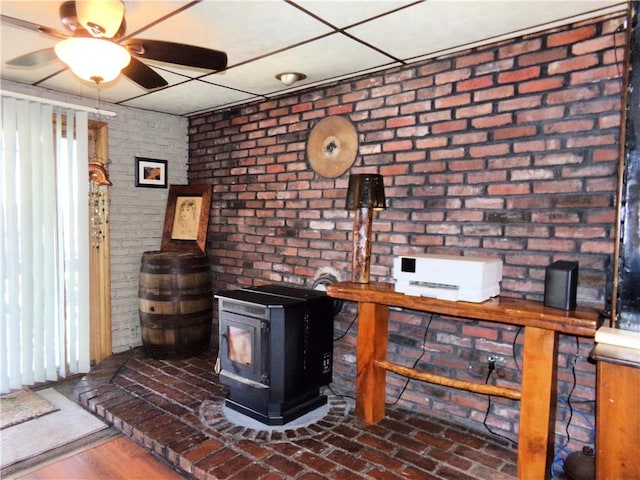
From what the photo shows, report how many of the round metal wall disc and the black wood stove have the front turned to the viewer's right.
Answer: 0

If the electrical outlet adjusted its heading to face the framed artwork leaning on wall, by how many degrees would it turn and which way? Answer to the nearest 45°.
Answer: approximately 45° to its right

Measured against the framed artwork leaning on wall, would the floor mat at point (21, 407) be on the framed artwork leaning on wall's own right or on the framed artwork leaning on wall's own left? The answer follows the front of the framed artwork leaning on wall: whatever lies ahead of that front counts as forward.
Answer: on the framed artwork leaning on wall's own right

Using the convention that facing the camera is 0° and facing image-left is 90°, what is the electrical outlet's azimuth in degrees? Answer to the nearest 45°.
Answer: approximately 45°

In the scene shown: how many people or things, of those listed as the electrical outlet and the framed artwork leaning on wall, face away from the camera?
0

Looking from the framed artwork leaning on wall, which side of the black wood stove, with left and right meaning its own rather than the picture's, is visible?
right

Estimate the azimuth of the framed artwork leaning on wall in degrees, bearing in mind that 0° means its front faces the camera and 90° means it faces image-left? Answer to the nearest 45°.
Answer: approximately 0°

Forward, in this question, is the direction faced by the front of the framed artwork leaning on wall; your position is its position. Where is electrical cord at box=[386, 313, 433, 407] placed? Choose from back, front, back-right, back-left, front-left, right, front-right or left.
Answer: front-left

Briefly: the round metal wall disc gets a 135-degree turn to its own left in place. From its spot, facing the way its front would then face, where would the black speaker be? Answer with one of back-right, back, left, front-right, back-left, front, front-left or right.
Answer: front-right

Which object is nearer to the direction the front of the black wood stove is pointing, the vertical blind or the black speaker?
the vertical blind
